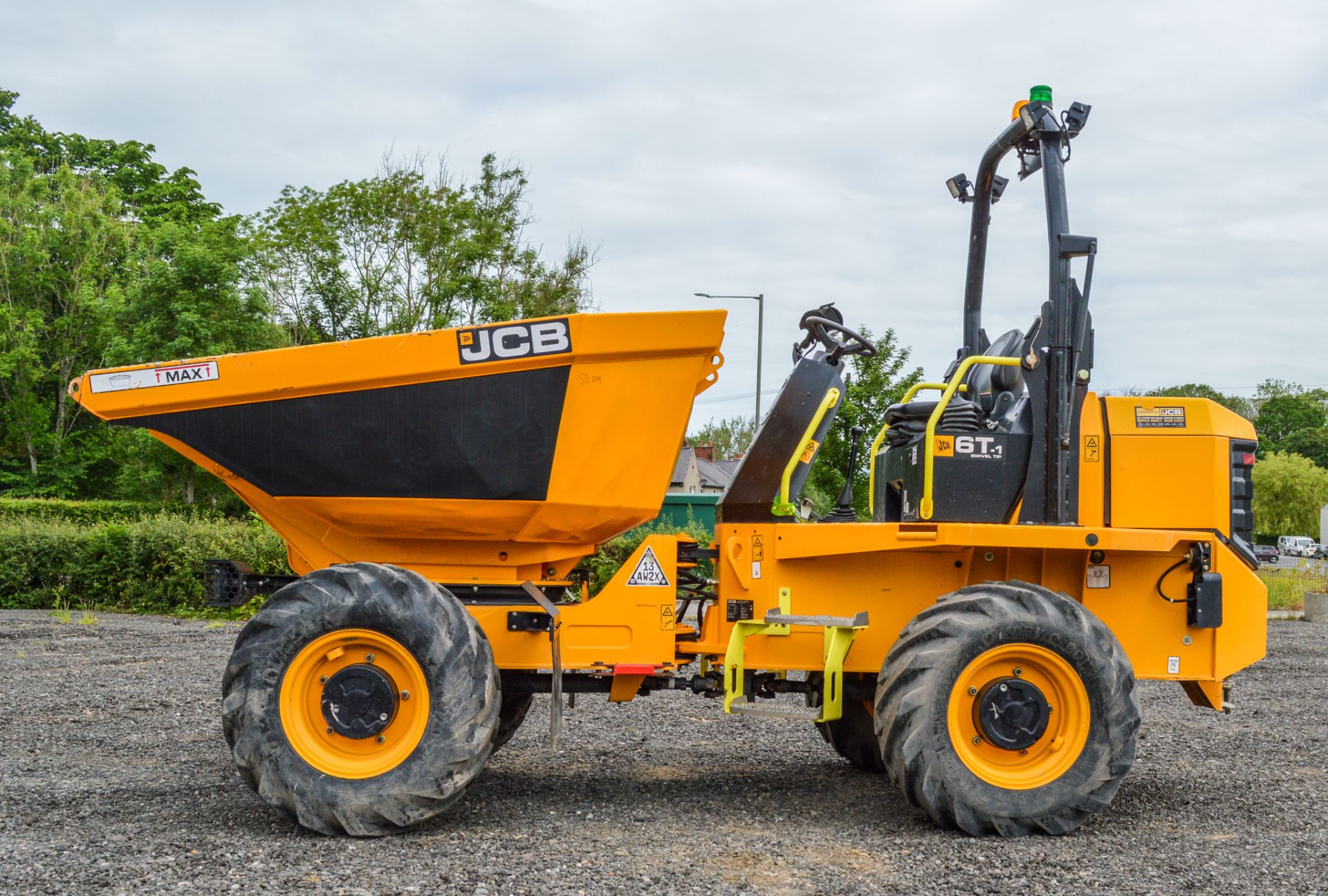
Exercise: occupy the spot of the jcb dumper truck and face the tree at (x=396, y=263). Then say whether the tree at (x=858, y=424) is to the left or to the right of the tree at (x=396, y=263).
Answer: right

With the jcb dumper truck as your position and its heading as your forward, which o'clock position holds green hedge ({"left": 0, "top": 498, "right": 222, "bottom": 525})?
The green hedge is roughly at 2 o'clock from the jcb dumper truck.

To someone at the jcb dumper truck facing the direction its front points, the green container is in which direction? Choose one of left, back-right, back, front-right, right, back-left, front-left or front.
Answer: right

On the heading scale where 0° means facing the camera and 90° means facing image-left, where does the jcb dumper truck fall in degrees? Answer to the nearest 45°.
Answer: approximately 90°

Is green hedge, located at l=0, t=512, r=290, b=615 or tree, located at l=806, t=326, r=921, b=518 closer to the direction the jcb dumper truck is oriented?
the green hedge

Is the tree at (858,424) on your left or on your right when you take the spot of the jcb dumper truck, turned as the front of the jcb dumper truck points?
on your right
